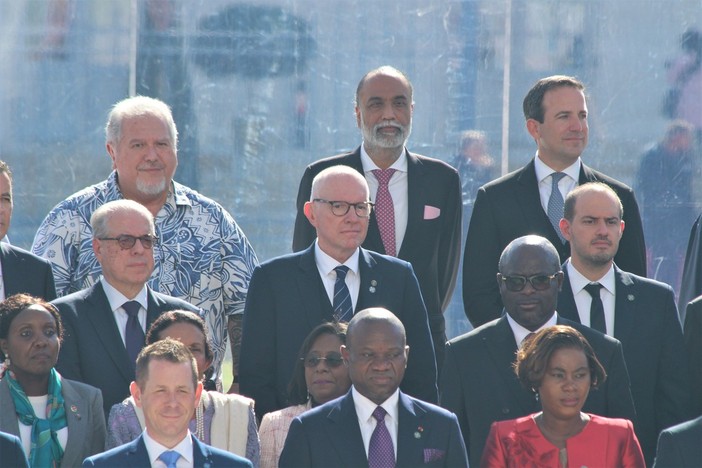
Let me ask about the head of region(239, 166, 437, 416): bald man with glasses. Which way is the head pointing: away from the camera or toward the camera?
toward the camera

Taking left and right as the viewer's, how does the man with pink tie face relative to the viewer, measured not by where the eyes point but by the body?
facing the viewer

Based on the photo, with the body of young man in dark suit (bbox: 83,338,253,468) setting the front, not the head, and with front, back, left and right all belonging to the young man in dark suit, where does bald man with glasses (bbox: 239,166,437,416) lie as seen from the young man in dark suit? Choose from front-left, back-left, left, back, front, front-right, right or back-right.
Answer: back-left

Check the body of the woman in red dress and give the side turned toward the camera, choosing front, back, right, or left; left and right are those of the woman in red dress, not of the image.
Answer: front

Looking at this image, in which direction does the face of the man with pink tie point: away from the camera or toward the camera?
toward the camera

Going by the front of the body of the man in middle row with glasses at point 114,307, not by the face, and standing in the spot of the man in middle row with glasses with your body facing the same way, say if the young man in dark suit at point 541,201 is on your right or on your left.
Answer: on your left

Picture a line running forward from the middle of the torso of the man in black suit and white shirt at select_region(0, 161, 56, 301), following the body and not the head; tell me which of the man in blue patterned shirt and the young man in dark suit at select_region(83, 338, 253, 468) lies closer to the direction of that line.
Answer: the young man in dark suit

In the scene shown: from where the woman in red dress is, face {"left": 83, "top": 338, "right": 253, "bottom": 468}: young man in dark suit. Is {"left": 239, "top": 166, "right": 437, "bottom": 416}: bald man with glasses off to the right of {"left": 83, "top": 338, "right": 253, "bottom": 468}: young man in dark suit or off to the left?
right

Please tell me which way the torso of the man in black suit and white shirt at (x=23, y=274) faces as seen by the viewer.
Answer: toward the camera

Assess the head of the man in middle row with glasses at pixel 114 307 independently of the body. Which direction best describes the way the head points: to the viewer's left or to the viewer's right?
to the viewer's right
